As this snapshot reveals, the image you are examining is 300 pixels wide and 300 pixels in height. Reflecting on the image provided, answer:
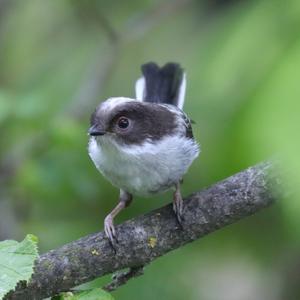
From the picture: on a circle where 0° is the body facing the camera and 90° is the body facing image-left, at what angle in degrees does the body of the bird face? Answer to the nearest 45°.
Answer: approximately 45°
